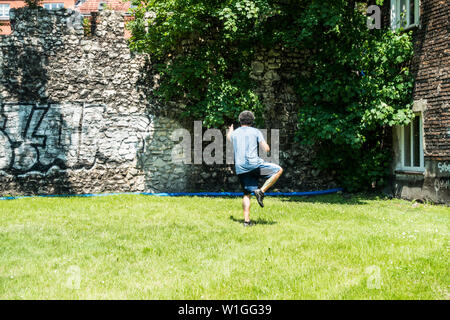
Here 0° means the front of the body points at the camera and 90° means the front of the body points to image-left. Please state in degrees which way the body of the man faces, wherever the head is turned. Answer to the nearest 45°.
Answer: approximately 180°

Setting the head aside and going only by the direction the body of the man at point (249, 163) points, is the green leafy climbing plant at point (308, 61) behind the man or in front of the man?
in front
